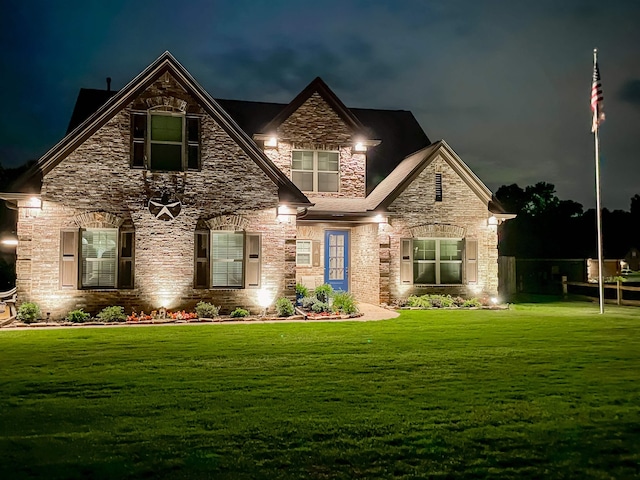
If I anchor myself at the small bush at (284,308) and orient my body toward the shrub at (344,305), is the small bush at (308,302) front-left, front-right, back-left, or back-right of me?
front-left

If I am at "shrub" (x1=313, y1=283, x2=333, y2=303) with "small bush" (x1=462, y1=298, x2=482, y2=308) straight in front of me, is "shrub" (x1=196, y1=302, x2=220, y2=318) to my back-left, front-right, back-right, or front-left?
back-right

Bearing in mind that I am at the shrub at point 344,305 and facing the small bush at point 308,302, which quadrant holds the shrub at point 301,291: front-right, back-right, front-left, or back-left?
front-right

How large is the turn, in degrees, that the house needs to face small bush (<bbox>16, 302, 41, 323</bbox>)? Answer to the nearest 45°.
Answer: approximately 90° to its right

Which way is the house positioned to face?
toward the camera

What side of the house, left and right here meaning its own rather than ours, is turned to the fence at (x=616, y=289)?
left
